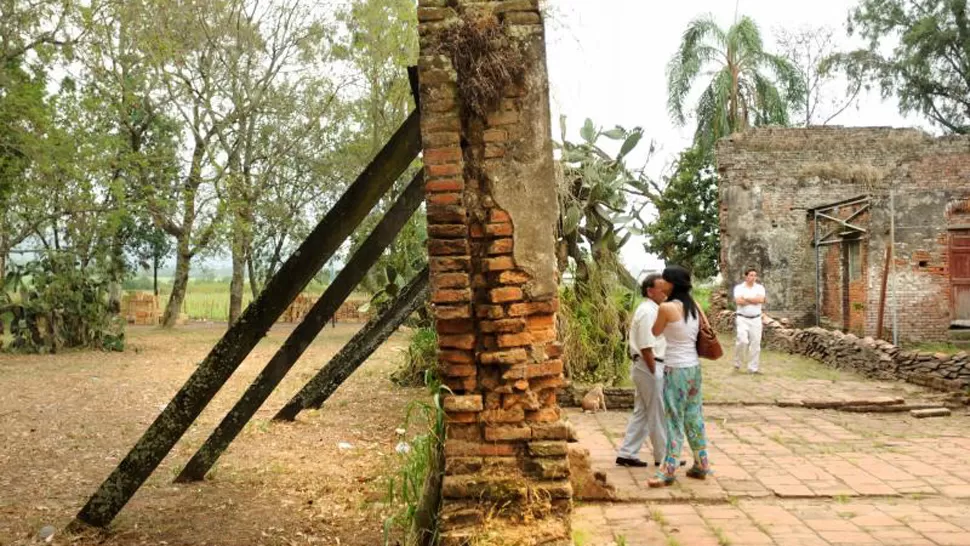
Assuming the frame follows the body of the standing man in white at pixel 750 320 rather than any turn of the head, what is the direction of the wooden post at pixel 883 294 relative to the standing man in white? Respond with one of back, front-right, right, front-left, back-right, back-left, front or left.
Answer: back-left

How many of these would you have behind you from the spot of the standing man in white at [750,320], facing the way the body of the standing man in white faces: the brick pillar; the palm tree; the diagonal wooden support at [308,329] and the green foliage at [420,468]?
1

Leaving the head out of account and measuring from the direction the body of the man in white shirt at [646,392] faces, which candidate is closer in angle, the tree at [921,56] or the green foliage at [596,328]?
the tree

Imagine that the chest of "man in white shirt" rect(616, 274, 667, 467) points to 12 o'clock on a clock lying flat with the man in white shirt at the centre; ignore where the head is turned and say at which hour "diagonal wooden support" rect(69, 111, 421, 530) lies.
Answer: The diagonal wooden support is roughly at 5 o'clock from the man in white shirt.

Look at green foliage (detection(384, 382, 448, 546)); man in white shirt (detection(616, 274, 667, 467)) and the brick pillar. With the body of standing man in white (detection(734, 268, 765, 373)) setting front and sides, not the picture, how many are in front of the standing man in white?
3

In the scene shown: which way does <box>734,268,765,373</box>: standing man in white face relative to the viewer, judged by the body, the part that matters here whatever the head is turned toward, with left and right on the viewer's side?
facing the viewer

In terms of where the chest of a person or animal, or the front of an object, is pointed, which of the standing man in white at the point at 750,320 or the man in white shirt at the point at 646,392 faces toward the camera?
the standing man in white

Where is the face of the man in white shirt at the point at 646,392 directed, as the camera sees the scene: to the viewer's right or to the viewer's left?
to the viewer's right

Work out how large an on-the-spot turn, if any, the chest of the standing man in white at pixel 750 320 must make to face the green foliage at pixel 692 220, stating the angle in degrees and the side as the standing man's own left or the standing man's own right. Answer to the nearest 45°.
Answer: approximately 180°

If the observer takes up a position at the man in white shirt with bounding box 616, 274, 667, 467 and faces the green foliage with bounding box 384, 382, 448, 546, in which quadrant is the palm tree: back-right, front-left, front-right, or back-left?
back-right

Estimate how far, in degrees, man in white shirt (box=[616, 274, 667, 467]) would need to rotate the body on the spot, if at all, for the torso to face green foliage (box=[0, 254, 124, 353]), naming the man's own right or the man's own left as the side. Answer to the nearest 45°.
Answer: approximately 135° to the man's own left

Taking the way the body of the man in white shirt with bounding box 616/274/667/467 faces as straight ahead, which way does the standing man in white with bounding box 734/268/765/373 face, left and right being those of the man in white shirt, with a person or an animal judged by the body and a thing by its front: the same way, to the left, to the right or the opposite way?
to the right

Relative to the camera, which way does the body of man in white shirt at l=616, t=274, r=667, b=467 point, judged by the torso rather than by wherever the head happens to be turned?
to the viewer's right

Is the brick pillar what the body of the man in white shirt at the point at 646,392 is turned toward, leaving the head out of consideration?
no
